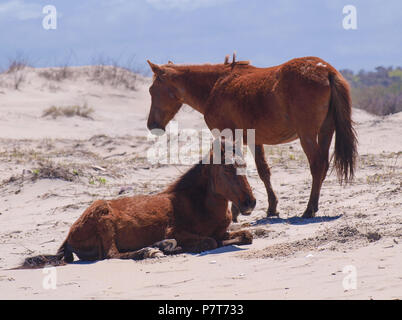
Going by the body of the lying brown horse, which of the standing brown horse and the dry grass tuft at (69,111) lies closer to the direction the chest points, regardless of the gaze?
the standing brown horse

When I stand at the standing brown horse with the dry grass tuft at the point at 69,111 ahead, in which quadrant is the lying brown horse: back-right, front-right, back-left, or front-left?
back-left

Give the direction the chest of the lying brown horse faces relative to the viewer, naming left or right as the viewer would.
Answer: facing to the right of the viewer

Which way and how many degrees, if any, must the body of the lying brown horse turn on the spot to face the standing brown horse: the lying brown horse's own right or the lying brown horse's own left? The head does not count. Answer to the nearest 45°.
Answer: approximately 45° to the lying brown horse's own left

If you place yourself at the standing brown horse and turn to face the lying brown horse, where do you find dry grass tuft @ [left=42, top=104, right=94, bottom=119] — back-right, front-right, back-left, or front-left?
back-right

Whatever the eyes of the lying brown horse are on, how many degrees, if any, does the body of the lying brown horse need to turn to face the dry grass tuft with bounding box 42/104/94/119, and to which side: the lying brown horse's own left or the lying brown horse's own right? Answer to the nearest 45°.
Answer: approximately 90° to the lying brown horse's own left
